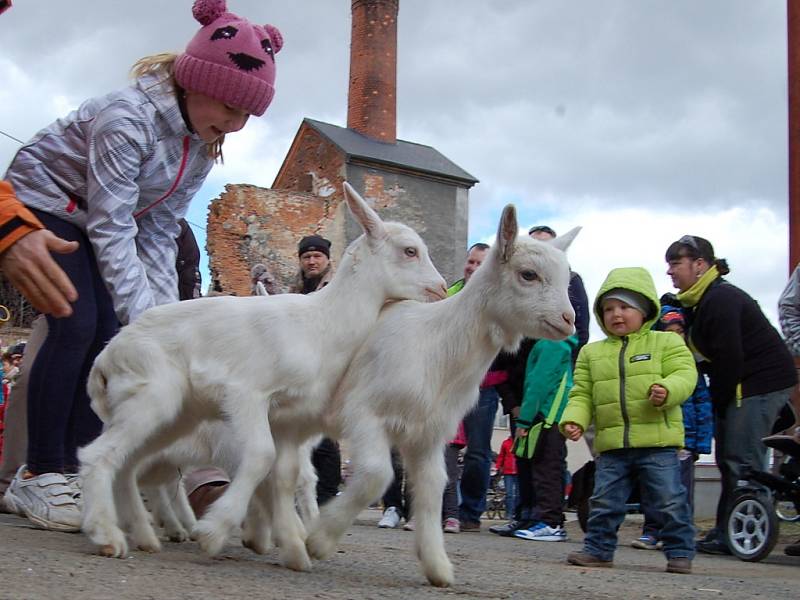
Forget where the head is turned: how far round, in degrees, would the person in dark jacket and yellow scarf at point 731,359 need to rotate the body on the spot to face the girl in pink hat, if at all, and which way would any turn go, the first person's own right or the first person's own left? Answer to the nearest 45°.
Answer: approximately 45° to the first person's own left

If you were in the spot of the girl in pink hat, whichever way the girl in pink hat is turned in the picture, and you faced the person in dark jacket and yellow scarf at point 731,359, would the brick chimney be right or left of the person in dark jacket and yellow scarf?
left

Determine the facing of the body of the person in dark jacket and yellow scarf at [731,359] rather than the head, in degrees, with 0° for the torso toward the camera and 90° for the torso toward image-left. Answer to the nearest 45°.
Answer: approximately 90°

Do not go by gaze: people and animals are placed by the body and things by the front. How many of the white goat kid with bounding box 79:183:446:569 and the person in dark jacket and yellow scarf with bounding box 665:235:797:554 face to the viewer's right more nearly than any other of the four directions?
1

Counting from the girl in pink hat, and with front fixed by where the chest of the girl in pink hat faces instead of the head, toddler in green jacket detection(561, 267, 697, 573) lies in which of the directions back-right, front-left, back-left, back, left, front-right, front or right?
front-left

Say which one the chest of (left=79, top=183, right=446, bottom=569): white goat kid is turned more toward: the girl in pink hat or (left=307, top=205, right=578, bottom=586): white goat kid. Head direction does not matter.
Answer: the white goat kid

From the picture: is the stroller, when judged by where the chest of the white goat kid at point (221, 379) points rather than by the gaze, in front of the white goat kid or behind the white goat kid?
in front

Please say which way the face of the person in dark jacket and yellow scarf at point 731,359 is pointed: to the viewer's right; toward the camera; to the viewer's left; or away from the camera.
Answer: to the viewer's left

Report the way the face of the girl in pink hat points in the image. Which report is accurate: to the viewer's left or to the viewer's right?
to the viewer's right

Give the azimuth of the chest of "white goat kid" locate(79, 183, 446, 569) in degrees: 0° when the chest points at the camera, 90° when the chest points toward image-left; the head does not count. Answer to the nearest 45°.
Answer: approximately 270°

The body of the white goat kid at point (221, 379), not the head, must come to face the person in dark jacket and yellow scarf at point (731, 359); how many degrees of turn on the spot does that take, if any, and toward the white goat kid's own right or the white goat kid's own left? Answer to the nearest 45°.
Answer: approximately 45° to the white goat kid's own left

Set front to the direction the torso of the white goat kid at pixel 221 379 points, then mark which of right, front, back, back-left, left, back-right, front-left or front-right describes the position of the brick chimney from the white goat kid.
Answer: left
